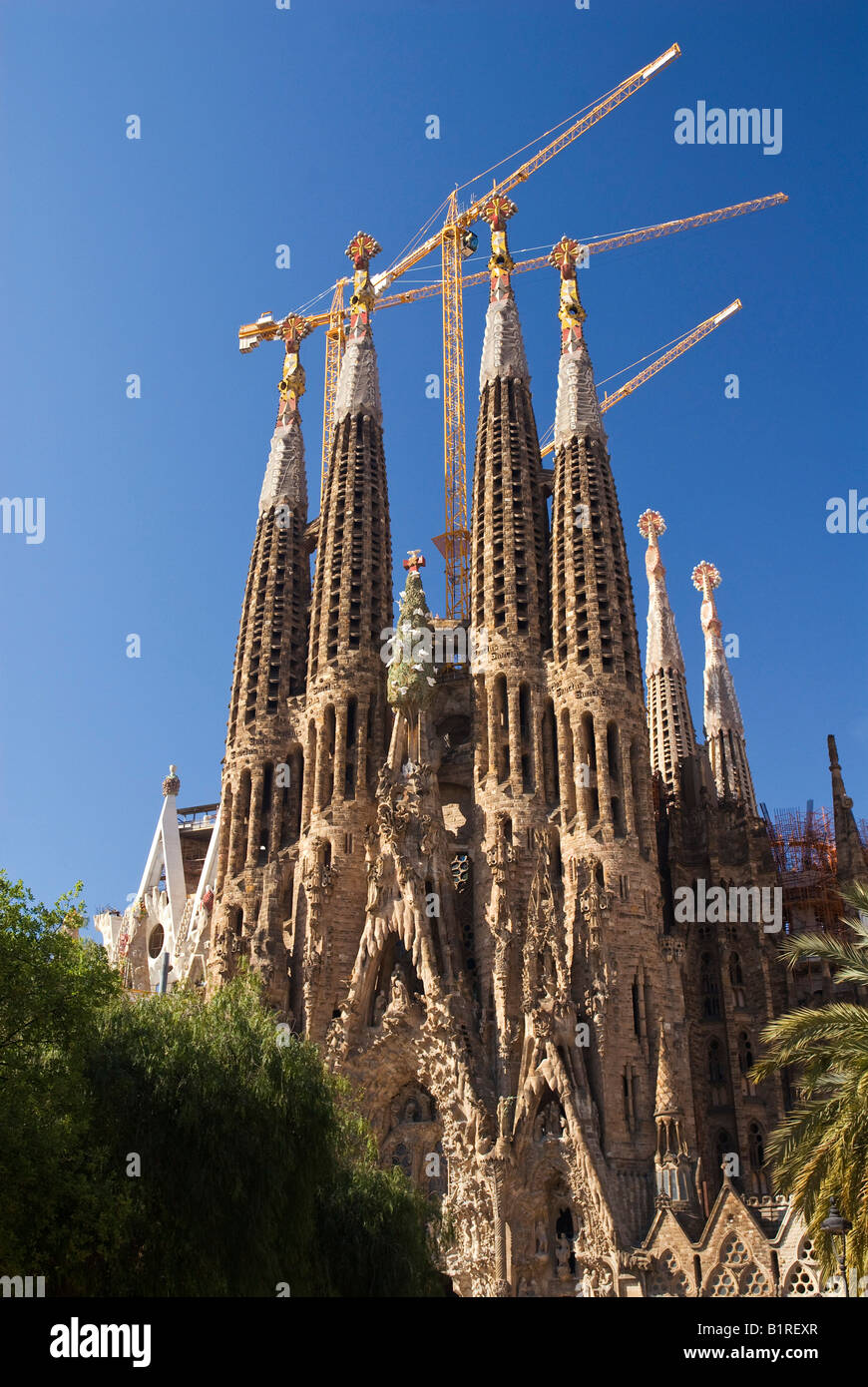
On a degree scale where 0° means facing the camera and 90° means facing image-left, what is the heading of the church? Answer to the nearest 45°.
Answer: approximately 45°

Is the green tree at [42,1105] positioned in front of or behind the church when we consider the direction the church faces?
in front

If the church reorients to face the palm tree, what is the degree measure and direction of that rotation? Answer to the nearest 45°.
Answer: approximately 45° to its left
